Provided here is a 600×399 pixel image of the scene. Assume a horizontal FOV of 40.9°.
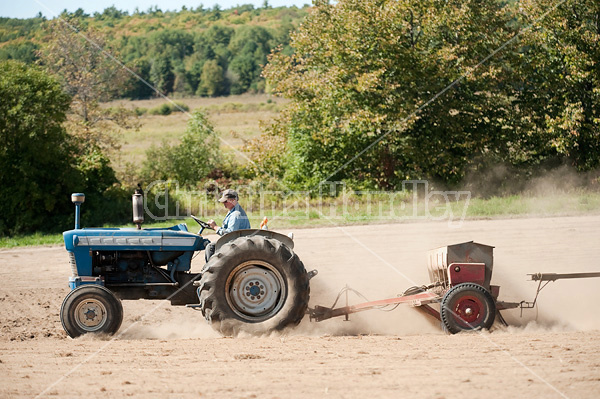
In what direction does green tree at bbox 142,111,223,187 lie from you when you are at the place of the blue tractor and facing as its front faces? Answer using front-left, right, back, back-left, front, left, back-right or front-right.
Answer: right

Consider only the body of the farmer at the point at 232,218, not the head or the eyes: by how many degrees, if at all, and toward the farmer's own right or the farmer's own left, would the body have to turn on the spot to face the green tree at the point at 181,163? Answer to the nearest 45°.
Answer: approximately 90° to the farmer's own right

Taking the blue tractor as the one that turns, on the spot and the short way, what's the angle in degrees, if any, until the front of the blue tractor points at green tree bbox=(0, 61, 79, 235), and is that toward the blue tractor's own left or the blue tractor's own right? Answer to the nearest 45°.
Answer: approximately 90° to the blue tractor's own right

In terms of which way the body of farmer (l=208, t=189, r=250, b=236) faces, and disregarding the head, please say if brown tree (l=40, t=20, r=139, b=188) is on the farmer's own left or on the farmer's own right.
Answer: on the farmer's own right

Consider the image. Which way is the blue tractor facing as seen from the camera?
to the viewer's left

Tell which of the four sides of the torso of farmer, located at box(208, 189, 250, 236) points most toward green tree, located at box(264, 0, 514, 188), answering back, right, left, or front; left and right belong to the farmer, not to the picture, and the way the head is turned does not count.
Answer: right

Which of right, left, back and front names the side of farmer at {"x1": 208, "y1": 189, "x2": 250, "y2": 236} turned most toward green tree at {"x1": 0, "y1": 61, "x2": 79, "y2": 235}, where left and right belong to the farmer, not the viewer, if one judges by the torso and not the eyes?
right

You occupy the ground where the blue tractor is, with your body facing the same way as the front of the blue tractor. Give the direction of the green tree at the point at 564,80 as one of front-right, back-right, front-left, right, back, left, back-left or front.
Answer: back-right

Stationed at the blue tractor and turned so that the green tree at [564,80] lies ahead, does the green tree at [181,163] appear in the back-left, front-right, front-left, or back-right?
front-left

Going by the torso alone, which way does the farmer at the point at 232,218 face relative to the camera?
to the viewer's left

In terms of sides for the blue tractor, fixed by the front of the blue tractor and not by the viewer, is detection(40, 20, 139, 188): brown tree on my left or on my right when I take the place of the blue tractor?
on my right

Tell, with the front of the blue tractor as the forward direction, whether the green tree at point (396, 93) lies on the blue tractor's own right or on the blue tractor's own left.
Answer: on the blue tractor's own right
